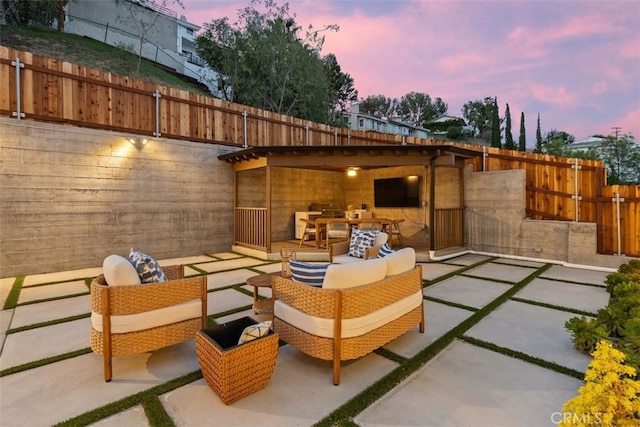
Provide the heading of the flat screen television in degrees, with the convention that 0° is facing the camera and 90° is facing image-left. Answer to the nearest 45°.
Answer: approximately 45°

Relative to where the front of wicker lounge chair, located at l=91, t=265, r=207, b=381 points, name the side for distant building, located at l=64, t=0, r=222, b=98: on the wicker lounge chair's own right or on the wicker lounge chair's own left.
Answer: on the wicker lounge chair's own left

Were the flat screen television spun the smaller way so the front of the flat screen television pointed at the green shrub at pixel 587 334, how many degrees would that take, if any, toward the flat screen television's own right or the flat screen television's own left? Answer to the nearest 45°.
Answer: approximately 45° to the flat screen television's own left

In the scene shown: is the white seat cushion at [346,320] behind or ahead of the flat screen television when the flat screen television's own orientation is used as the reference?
ahead

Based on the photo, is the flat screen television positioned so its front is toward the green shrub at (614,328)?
no

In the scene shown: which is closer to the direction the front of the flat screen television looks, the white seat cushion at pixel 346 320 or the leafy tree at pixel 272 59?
the white seat cushion

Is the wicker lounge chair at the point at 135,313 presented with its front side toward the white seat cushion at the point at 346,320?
no
